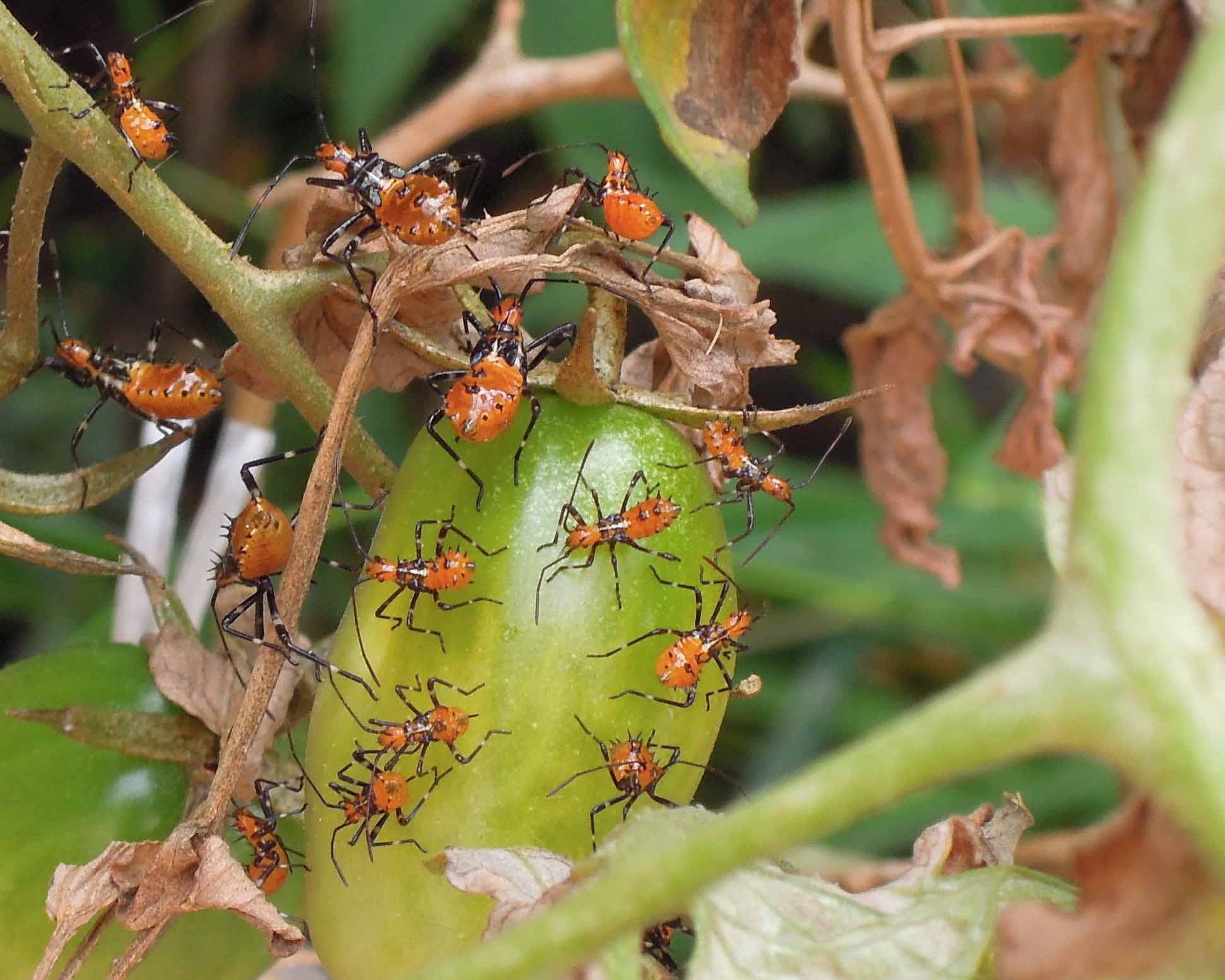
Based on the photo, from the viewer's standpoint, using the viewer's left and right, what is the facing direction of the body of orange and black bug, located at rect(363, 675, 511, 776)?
facing to the left of the viewer

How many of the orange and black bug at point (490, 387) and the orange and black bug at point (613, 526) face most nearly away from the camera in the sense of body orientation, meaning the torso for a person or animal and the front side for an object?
1

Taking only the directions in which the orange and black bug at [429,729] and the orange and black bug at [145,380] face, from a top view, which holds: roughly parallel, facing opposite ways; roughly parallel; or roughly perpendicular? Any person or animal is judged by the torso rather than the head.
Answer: roughly parallel

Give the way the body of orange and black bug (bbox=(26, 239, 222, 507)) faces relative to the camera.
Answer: to the viewer's left

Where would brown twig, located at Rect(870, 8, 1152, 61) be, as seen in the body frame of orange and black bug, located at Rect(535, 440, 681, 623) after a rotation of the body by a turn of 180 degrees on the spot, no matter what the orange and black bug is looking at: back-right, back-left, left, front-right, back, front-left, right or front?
front-left

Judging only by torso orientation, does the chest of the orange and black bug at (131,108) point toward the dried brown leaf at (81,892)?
no
